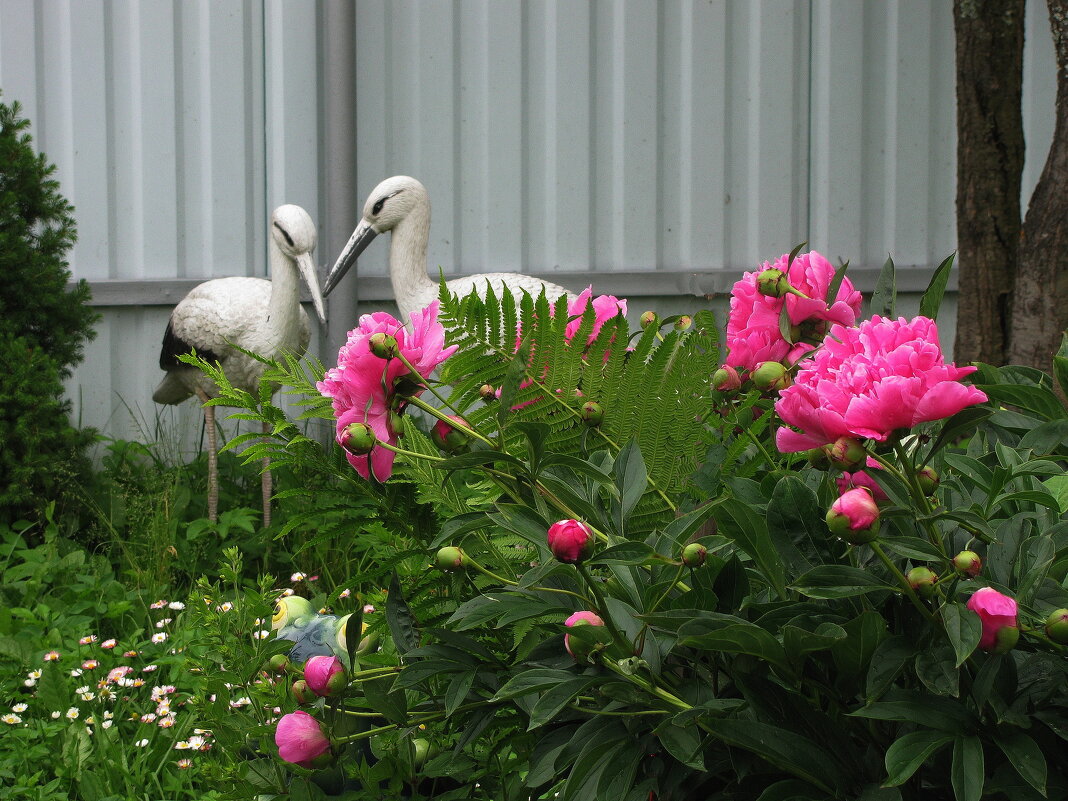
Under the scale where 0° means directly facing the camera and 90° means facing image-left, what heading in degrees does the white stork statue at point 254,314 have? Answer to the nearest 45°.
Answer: approximately 315°

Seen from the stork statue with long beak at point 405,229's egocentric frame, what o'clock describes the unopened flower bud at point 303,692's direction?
The unopened flower bud is roughly at 9 o'clock from the stork statue with long beak.

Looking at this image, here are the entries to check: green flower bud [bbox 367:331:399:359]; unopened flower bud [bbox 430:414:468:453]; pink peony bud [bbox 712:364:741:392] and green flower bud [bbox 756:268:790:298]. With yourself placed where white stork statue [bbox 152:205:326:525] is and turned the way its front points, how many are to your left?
0

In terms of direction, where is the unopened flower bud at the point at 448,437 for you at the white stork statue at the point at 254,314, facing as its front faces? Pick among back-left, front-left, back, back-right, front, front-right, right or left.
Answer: front-right

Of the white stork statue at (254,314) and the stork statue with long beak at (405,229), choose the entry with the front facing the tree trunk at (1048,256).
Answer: the white stork statue

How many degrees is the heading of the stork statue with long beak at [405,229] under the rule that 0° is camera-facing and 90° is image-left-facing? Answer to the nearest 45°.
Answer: approximately 90°

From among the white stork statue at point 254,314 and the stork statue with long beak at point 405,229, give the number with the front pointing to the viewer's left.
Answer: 1

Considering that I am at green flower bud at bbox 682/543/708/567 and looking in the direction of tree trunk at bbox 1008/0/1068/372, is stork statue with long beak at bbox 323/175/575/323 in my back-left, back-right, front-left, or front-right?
front-left

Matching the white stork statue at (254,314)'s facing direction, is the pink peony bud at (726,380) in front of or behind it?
in front

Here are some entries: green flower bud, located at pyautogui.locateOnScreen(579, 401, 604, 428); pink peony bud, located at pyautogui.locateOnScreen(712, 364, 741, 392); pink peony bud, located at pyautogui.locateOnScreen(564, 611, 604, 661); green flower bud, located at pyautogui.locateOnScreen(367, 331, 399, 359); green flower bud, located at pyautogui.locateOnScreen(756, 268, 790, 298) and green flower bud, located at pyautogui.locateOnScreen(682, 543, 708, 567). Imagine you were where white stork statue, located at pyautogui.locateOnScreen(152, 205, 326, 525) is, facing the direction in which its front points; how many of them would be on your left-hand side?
0

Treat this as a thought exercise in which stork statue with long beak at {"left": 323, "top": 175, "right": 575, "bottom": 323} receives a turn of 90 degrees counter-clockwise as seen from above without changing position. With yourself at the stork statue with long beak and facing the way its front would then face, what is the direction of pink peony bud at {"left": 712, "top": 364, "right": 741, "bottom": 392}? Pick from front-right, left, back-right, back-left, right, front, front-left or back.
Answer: front

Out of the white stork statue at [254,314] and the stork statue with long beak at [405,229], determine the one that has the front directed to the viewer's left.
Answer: the stork statue with long beak

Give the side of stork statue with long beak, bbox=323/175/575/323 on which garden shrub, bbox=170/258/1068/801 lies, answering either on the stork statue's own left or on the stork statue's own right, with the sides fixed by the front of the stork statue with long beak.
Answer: on the stork statue's own left

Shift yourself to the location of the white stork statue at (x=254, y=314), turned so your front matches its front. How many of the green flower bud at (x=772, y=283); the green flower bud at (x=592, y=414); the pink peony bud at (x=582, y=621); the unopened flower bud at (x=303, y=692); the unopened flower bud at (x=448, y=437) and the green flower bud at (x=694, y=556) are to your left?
0

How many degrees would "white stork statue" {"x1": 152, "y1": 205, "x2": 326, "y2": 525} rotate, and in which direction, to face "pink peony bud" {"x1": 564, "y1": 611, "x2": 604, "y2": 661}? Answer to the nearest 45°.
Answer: approximately 45° to its right

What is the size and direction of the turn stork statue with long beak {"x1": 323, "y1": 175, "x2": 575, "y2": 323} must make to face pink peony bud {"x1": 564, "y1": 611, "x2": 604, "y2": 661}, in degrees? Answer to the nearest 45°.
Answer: approximately 90° to its left

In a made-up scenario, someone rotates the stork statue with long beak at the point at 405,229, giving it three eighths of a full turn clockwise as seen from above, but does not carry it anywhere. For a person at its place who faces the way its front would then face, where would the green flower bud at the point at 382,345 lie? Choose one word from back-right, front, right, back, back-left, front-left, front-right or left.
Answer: back-right
